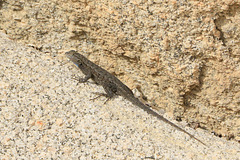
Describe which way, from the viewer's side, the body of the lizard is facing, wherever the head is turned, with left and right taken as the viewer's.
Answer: facing to the left of the viewer
